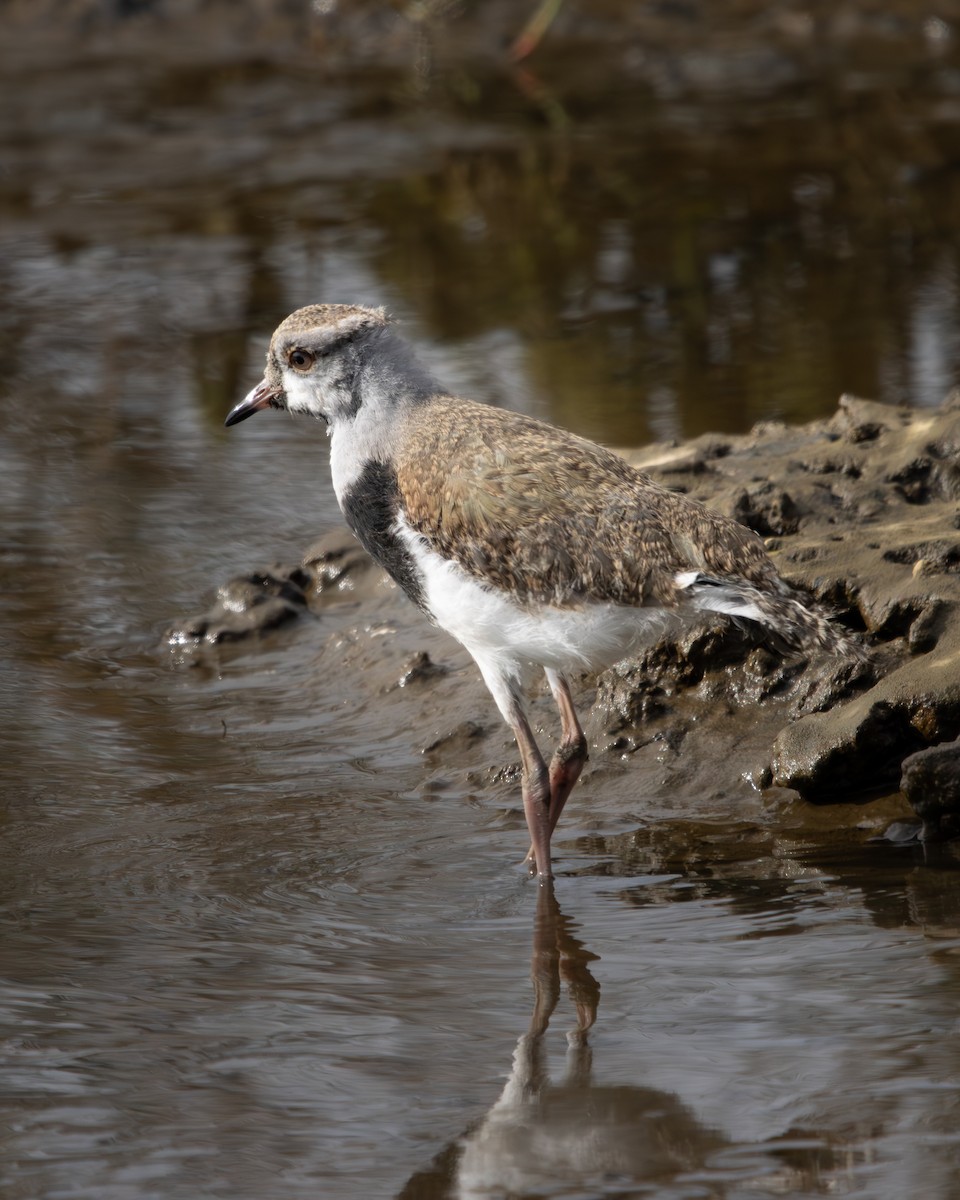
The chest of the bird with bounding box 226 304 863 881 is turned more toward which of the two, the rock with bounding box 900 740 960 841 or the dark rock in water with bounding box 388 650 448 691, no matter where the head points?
the dark rock in water

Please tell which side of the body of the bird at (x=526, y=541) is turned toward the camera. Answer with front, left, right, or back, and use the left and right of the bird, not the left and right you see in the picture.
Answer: left

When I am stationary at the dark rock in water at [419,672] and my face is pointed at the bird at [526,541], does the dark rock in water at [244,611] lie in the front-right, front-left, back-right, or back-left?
back-right

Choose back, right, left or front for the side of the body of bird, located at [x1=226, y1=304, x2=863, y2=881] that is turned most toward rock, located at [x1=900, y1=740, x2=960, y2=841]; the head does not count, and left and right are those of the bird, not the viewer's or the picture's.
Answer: back
